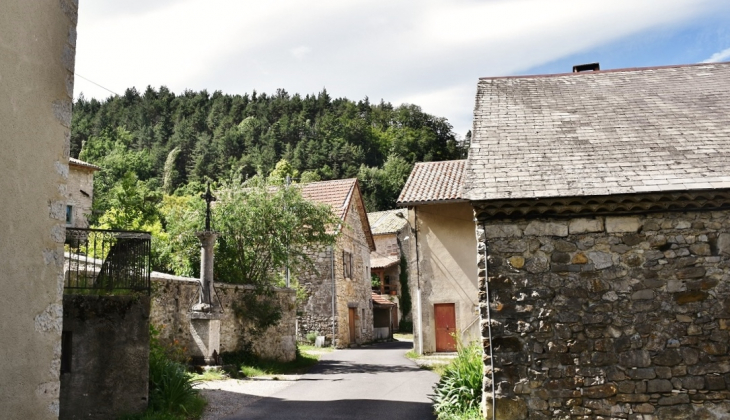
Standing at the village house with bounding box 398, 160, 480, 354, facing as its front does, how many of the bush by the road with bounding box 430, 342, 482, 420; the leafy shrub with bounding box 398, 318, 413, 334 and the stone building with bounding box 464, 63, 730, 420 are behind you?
1

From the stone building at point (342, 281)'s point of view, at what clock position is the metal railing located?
The metal railing is roughly at 2 o'clock from the stone building.

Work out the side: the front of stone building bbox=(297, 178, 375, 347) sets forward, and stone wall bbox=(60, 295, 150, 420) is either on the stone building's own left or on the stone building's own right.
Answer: on the stone building's own right

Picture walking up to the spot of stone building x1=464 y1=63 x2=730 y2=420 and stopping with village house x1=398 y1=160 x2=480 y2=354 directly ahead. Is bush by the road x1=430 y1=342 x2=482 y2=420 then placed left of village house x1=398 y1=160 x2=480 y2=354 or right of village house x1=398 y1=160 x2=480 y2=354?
left

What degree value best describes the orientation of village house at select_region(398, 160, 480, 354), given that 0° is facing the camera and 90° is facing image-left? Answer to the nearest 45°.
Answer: approximately 0°

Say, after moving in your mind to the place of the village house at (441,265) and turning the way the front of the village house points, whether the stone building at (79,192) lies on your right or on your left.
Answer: on your right

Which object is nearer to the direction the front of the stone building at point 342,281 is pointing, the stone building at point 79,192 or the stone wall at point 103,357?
the stone wall

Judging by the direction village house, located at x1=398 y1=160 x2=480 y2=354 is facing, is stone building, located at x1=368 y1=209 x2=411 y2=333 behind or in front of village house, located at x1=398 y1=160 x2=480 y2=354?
behind

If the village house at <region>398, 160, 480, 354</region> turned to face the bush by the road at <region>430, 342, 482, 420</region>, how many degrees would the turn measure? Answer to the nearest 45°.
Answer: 0° — it already faces it

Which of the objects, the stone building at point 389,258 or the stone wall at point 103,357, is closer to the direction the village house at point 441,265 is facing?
the stone wall

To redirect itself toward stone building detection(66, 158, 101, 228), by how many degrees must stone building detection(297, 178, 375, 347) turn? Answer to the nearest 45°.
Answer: approximately 135° to its right
